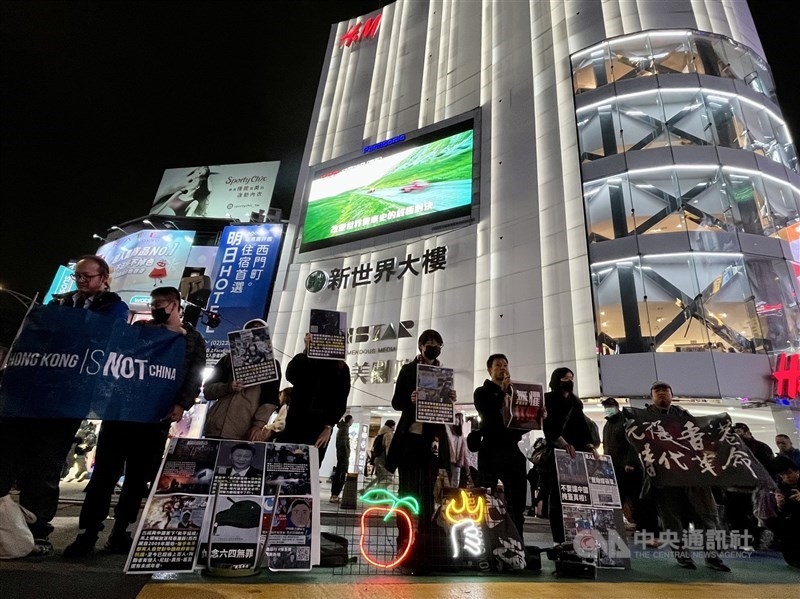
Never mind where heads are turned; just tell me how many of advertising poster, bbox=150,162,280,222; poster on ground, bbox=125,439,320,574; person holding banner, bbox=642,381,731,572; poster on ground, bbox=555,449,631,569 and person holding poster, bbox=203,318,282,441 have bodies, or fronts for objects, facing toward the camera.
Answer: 5

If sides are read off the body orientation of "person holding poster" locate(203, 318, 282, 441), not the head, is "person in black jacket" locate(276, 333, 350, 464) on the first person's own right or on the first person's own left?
on the first person's own left

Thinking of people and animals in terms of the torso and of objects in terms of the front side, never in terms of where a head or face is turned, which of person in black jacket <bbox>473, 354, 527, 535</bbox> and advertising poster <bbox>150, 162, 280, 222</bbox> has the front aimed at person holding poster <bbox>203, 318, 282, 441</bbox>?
the advertising poster

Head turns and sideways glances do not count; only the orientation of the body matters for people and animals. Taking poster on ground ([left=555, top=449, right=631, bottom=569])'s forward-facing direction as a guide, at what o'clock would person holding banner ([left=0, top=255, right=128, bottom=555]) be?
The person holding banner is roughly at 2 o'clock from the poster on ground.

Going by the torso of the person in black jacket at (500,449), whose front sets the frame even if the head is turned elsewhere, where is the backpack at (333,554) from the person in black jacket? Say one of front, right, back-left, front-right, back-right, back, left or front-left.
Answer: right

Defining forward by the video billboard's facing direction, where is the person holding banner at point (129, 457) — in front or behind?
in front

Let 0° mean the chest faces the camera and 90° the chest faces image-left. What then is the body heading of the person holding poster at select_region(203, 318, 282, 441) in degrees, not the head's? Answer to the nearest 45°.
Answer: approximately 0°

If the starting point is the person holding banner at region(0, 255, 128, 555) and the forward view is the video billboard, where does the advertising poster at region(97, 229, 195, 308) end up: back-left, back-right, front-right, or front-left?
front-left

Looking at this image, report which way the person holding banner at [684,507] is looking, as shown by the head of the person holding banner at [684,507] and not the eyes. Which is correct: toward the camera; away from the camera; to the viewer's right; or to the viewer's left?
toward the camera

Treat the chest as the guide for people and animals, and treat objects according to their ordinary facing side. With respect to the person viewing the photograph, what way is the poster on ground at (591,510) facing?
facing the viewer

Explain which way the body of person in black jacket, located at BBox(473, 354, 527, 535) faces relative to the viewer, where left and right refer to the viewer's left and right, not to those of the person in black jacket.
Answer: facing the viewer and to the right of the viewer

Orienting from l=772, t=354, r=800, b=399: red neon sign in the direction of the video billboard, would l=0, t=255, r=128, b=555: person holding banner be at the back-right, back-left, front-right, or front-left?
front-left

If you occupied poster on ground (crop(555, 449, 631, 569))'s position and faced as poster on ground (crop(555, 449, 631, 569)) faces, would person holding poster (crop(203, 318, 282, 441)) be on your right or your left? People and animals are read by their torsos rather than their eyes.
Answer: on your right

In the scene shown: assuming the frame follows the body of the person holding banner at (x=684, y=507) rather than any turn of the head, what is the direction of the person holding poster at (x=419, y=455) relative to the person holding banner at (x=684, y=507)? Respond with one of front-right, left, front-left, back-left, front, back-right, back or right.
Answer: front-right

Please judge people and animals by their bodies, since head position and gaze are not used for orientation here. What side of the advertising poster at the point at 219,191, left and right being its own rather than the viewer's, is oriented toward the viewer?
front

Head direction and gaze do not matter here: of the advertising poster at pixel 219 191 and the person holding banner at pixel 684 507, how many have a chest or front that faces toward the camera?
2
